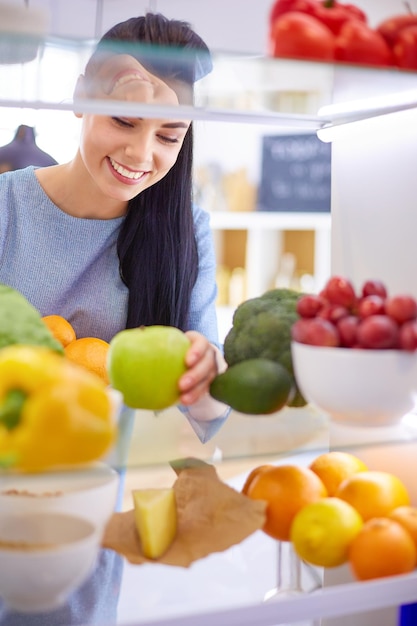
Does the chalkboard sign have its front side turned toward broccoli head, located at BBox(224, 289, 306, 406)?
yes

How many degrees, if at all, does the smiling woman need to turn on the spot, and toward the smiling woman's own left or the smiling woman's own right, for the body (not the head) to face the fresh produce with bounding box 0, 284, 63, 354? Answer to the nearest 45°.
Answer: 0° — they already face it

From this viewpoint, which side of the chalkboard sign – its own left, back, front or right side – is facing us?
front

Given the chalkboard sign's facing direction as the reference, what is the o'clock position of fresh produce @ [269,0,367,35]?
The fresh produce is roughly at 12 o'clock from the chalkboard sign.

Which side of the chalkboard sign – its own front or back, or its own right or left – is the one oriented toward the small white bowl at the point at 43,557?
front

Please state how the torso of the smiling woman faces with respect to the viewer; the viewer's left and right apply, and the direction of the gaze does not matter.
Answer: facing the viewer

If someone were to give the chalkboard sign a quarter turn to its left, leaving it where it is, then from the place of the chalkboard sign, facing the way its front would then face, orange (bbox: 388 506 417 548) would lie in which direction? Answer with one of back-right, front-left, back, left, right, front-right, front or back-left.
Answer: right

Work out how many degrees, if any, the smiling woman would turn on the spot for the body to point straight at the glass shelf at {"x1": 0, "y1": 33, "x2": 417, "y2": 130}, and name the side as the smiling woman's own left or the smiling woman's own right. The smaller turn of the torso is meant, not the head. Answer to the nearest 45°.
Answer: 0° — they already face it

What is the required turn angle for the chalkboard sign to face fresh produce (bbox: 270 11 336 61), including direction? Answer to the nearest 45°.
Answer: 0° — it already faces it

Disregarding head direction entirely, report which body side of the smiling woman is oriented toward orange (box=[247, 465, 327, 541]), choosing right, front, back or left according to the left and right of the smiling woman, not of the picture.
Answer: front

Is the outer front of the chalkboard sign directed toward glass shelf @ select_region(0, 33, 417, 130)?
yes

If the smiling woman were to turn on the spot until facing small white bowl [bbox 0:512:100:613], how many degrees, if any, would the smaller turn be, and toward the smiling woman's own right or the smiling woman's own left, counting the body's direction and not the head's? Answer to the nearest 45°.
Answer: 0° — they already face it

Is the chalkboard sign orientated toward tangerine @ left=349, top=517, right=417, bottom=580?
yes

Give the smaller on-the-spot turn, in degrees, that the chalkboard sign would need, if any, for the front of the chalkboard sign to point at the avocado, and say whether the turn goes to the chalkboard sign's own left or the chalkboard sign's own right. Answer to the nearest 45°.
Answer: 0° — it already faces it

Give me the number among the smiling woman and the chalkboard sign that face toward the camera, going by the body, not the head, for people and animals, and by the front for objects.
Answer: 2

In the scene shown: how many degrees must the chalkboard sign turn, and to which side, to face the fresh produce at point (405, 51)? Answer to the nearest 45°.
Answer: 0° — it already faces it

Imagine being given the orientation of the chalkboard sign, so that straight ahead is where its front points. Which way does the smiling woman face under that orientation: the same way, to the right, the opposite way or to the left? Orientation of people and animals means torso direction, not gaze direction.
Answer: the same way
